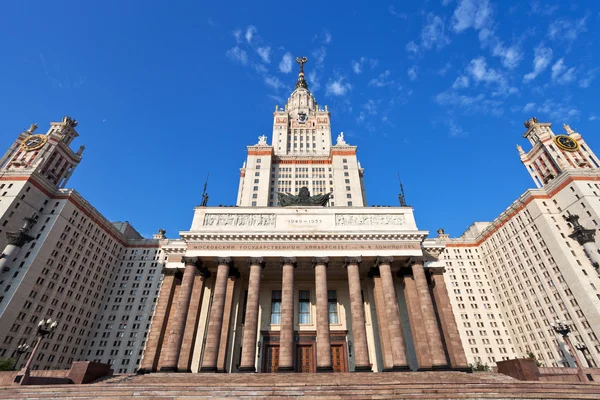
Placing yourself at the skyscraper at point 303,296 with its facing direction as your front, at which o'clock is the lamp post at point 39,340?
The lamp post is roughly at 2 o'clock from the skyscraper.

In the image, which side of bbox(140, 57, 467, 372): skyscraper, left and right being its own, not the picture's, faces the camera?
front
